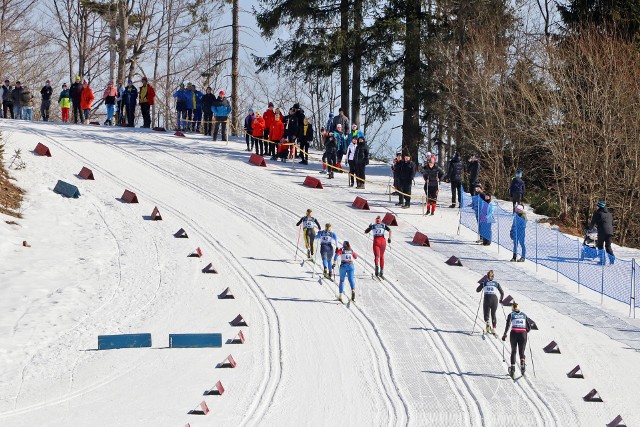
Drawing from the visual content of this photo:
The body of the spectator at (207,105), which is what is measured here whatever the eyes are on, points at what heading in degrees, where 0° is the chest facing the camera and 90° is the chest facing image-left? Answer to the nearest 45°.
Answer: approximately 0°

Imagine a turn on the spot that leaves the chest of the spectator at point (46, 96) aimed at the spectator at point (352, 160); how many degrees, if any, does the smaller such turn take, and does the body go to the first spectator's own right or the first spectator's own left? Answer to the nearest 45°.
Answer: approximately 45° to the first spectator's own left

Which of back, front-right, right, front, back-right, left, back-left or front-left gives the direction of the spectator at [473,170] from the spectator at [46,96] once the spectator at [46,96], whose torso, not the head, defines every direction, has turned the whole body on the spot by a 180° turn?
back-right

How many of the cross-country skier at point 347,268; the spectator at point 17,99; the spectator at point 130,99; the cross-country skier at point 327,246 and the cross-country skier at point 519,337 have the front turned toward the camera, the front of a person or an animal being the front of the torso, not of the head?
2

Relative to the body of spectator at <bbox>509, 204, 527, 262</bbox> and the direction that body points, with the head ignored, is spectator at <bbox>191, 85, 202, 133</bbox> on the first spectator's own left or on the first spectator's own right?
on the first spectator's own right

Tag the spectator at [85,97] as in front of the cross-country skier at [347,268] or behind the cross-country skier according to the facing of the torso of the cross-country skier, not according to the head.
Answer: in front

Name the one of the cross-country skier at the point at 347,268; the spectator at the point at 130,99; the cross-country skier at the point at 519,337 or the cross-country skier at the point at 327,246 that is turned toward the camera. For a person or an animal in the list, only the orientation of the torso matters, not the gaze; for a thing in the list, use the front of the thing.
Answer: the spectator

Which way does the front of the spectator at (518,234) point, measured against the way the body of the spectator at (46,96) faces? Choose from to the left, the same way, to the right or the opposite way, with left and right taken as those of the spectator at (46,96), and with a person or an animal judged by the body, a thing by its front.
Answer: to the right

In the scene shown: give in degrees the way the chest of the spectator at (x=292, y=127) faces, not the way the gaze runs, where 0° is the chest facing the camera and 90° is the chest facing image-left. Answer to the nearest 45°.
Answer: approximately 45°

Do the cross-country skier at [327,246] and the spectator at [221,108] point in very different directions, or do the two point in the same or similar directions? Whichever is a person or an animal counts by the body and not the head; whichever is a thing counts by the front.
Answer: very different directions

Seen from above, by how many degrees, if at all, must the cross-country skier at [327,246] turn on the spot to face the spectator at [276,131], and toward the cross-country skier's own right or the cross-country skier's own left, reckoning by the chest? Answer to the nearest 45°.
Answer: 0° — they already face them

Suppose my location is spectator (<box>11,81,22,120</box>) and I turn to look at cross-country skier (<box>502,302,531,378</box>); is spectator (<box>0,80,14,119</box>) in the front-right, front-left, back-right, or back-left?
back-right
